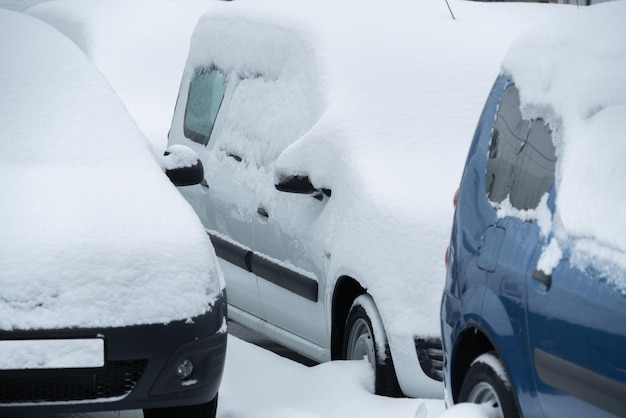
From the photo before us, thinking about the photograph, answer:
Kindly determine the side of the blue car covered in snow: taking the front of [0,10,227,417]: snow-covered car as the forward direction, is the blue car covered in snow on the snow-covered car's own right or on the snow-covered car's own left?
on the snow-covered car's own left

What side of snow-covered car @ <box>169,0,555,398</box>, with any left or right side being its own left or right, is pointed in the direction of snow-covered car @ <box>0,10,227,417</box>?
right

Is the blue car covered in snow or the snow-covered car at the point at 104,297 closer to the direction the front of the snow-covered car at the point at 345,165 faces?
the blue car covered in snow
